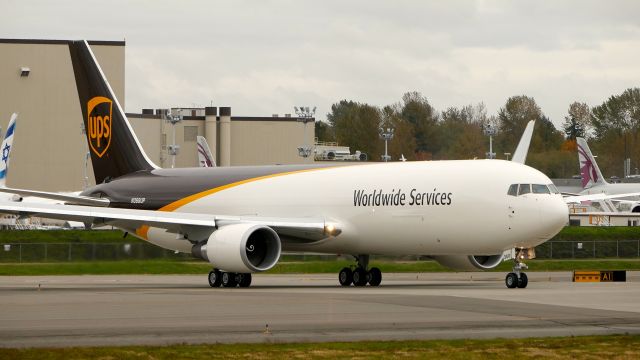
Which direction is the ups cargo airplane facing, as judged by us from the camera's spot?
facing the viewer and to the right of the viewer
